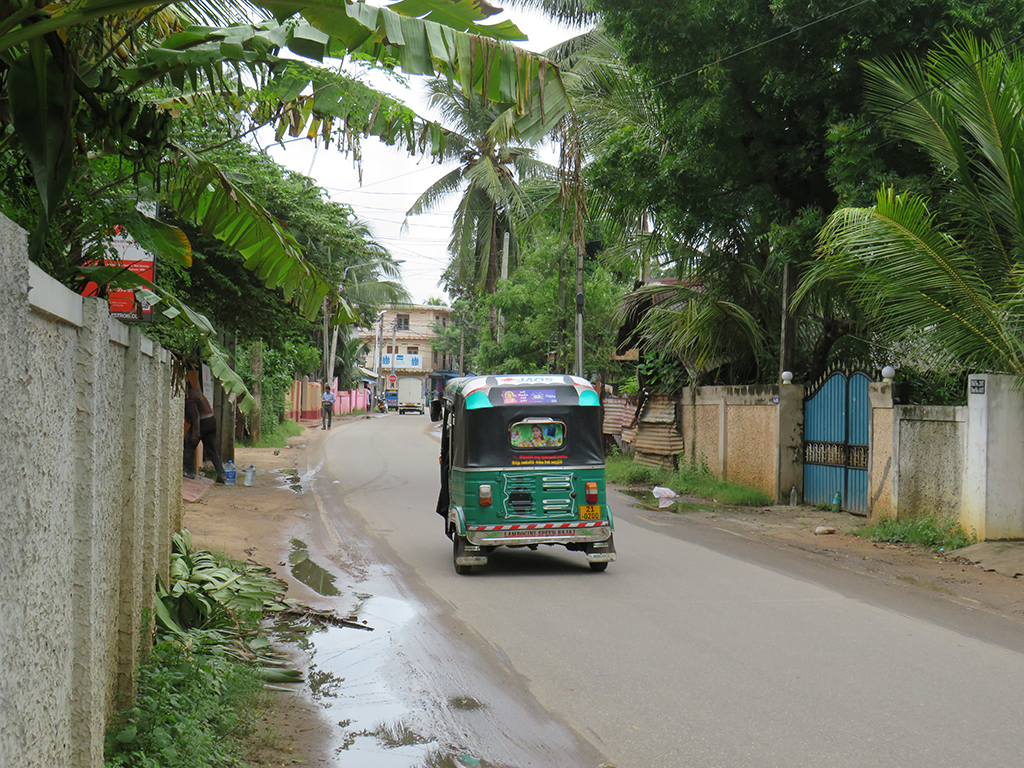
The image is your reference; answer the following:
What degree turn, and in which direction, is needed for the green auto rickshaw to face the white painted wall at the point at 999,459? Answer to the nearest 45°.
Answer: approximately 90° to its right

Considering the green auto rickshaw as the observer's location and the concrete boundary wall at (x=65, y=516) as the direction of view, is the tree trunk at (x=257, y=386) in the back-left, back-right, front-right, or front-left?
back-right

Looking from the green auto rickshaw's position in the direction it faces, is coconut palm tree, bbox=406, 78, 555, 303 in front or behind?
in front

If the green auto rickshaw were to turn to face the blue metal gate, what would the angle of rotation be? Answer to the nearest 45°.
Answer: approximately 45° to its right

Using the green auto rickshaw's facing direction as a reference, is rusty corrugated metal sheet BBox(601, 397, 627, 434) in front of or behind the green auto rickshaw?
in front

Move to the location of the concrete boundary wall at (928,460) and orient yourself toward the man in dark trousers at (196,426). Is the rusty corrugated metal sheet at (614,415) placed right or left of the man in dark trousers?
right

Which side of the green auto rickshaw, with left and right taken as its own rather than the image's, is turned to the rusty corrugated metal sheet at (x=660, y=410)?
front

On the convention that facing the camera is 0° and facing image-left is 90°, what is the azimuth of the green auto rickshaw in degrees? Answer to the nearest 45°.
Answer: approximately 180°

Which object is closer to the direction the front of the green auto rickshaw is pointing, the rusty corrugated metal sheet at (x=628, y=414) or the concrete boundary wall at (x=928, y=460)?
the rusty corrugated metal sheet

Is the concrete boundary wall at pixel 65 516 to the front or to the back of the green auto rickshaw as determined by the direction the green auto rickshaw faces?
to the back

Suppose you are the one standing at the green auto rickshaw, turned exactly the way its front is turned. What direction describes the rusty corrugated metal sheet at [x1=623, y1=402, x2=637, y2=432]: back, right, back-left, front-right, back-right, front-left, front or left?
front

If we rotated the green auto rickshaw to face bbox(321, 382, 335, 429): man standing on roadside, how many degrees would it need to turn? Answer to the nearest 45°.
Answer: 0° — it already faces them

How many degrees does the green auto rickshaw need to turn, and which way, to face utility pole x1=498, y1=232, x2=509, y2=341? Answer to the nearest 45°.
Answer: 0° — it already faces it

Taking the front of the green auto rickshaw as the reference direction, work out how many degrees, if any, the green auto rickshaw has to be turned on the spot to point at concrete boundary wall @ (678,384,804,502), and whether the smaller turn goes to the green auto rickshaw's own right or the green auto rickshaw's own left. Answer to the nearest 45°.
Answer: approximately 45° to the green auto rickshaw's own right

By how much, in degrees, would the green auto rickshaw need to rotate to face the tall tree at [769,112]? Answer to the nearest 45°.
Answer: approximately 45° to its right
